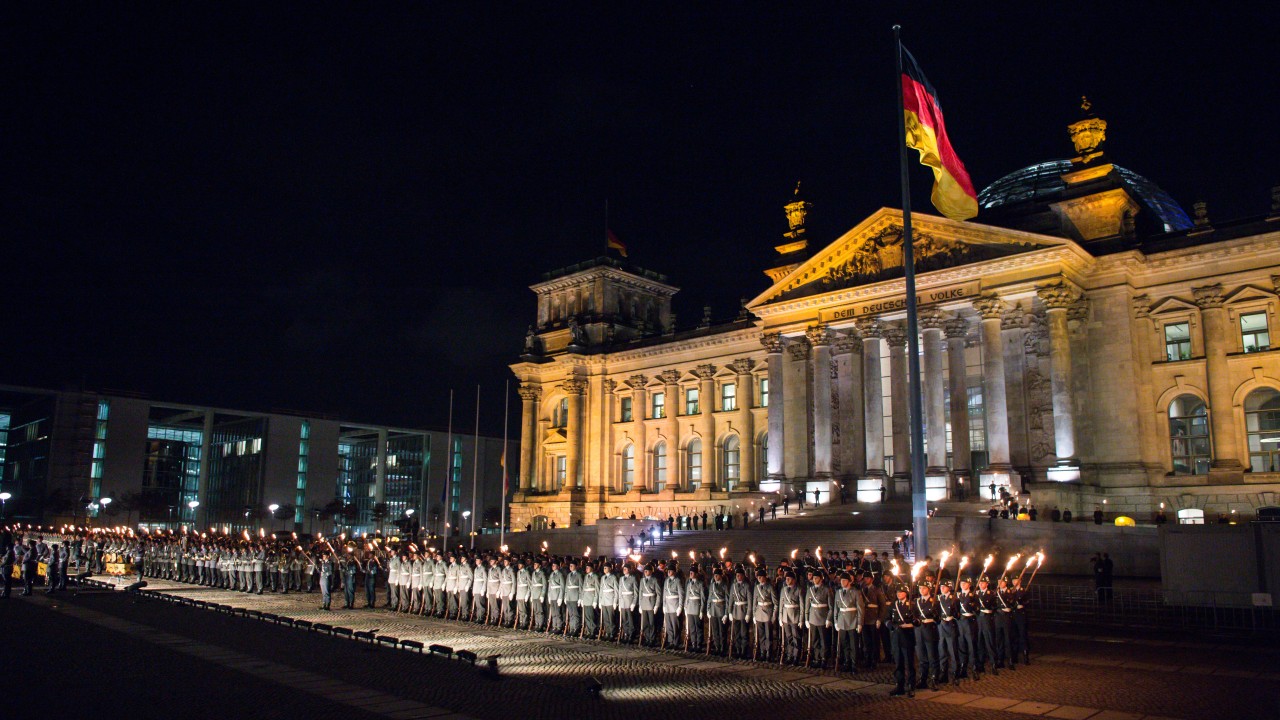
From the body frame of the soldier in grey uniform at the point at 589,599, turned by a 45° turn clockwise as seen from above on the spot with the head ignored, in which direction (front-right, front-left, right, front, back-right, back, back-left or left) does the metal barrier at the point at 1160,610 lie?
back

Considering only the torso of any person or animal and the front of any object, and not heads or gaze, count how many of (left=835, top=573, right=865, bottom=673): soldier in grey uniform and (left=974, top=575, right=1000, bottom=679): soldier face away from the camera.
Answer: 0

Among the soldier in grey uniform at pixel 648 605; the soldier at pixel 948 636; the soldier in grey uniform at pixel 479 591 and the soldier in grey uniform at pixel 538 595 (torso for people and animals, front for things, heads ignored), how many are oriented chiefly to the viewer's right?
0

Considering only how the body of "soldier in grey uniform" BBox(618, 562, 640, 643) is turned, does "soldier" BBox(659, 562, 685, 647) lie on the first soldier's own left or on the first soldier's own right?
on the first soldier's own left

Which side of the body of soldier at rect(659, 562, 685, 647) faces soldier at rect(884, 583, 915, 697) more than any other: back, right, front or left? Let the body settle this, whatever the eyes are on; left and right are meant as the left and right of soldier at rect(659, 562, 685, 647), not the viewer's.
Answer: left

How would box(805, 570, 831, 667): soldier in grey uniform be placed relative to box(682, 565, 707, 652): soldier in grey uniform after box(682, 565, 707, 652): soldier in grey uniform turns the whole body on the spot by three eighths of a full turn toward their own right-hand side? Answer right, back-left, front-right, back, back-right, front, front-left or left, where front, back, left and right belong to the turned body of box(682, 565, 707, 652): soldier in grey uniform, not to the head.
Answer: back-right

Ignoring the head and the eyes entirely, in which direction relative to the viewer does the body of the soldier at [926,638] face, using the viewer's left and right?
facing the viewer and to the left of the viewer

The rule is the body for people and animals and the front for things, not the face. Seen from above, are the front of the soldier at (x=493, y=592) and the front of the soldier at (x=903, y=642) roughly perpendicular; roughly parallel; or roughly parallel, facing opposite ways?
roughly parallel

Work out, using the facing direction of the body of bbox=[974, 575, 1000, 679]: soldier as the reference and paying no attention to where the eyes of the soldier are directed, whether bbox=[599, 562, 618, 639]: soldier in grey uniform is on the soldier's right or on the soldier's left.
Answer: on the soldier's right

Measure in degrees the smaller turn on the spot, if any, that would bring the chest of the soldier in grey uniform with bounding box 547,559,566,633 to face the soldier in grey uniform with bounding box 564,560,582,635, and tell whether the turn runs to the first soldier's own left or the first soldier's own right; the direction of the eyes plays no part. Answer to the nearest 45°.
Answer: approximately 90° to the first soldier's own left

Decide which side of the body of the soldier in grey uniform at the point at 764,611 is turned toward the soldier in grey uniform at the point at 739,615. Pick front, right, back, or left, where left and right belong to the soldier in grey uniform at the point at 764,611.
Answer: right

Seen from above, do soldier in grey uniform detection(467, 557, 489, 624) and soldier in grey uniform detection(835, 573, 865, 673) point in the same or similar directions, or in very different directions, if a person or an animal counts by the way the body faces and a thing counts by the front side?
same or similar directions

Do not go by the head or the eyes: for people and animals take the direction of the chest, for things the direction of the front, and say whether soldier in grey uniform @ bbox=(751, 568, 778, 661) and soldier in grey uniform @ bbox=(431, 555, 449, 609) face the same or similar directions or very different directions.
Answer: same or similar directions

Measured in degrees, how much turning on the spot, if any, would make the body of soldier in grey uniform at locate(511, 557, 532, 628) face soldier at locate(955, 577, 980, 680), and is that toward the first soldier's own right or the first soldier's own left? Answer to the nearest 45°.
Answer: approximately 90° to the first soldier's own left

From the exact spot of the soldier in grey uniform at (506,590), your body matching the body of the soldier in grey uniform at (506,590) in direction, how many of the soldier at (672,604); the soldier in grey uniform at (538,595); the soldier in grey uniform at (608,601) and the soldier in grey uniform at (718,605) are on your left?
4
